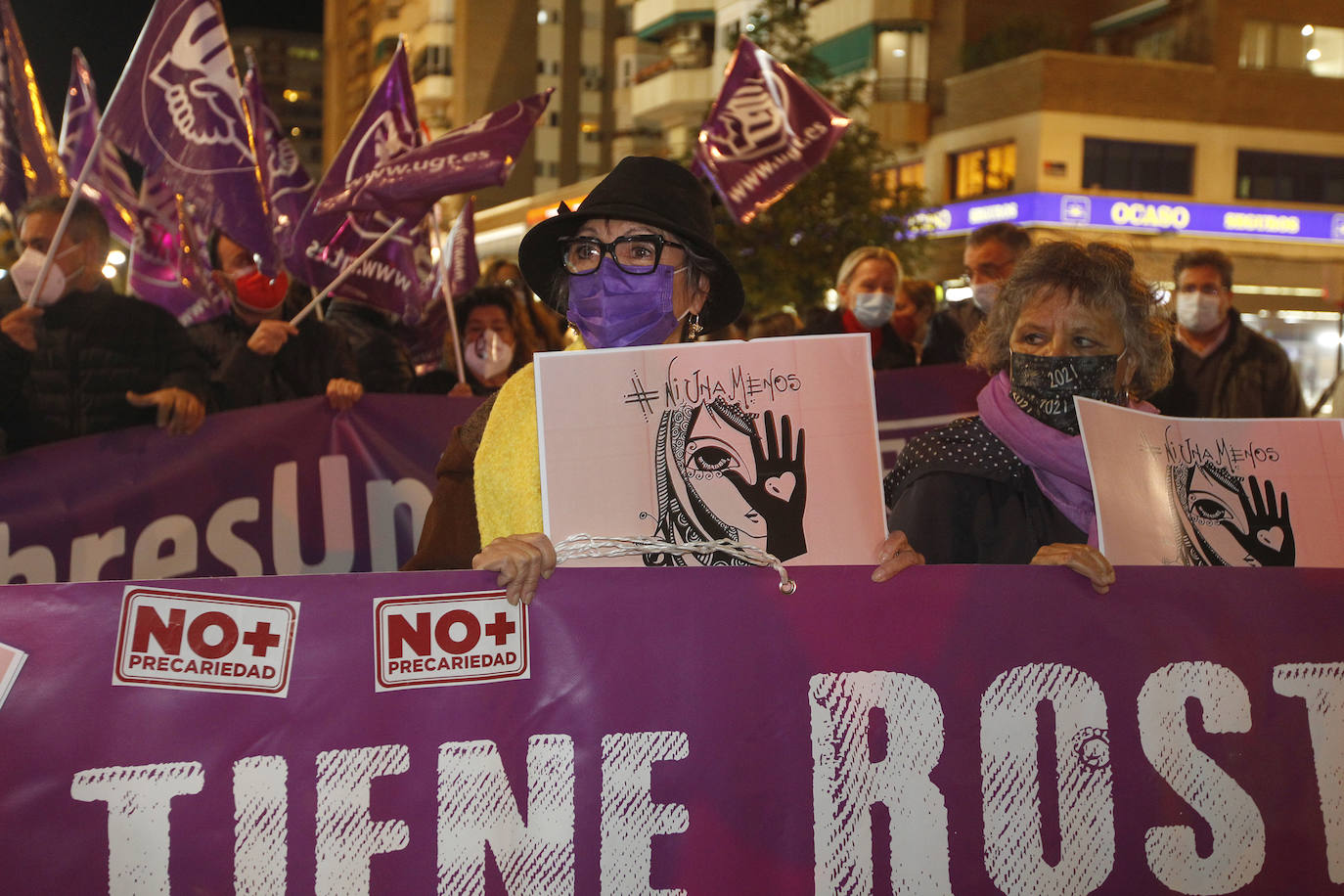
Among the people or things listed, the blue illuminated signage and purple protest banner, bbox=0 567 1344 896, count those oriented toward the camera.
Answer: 2

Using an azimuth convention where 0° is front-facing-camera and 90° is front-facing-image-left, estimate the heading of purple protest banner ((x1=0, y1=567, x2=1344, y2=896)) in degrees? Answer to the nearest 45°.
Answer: approximately 0°

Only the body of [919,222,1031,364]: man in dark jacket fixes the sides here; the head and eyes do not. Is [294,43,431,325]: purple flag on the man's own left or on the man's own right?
on the man's own right

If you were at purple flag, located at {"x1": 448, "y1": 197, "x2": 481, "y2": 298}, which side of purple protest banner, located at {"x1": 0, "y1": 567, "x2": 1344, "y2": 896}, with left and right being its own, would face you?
back

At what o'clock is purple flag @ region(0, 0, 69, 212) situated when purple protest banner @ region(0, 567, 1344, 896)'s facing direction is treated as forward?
The purple flag is roughly at 5 o'clock from the purple protest banner.

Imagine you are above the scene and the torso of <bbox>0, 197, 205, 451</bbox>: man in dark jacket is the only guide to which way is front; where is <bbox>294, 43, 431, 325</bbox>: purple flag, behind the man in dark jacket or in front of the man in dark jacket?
behind

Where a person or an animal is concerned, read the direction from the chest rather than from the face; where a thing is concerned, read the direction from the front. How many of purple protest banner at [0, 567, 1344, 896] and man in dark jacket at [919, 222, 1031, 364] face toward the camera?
2

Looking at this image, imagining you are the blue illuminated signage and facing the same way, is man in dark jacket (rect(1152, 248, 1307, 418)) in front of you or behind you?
in front

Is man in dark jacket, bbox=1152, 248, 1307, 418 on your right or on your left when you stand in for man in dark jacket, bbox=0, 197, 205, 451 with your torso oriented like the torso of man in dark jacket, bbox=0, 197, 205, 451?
on your left
